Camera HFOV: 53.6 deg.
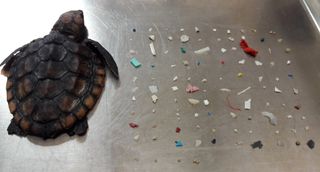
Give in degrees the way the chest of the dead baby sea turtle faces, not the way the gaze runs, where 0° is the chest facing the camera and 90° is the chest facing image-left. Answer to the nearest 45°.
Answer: approximately 180°

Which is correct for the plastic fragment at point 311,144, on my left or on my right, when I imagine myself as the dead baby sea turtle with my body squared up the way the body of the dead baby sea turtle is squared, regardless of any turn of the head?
on my right

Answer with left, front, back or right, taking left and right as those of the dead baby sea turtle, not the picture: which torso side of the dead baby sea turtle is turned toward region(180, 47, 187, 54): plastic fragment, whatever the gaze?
right

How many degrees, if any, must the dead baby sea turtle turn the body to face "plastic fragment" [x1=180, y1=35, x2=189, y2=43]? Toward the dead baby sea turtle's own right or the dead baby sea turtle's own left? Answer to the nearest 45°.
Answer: approximately 90° to the dead baby sea turtle's own right

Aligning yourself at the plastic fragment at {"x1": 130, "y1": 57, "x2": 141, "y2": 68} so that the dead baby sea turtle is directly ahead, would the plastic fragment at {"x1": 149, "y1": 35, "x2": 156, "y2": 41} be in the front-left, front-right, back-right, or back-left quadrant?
back-right

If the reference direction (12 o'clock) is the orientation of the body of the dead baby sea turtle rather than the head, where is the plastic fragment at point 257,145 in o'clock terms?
The plastic fragment is roughly at 4 o'clock from the dead baby sea turtle.

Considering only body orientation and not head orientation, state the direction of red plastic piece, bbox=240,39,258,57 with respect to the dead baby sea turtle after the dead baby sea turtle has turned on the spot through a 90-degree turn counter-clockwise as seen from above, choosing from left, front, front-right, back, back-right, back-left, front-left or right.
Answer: back

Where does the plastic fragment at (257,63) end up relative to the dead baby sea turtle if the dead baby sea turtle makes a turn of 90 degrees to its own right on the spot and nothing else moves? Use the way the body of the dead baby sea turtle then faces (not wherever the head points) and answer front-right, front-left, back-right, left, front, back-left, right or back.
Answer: front

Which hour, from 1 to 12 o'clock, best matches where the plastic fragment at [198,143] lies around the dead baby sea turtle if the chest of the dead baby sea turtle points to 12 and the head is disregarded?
The plastic fragment is roughly at 4 o'clock from the dead baby sea turtle.

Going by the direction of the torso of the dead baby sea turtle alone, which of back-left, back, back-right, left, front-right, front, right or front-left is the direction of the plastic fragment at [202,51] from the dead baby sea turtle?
right
